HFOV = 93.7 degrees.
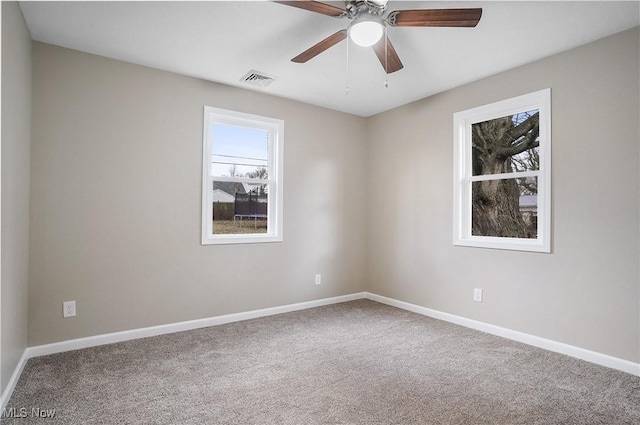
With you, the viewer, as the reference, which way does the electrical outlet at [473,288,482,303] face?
facing the viewer and to the left of the viewer

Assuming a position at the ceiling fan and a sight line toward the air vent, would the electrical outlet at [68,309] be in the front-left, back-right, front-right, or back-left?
front-left

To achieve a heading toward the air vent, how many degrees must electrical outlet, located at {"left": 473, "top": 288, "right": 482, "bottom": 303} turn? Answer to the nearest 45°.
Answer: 0° — it already faces it

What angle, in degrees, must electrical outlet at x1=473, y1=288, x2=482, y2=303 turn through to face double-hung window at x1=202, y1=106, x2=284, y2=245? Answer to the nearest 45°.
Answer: approximately 45° to its right

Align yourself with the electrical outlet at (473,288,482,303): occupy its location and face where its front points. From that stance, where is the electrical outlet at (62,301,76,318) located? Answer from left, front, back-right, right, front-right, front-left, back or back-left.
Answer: front
